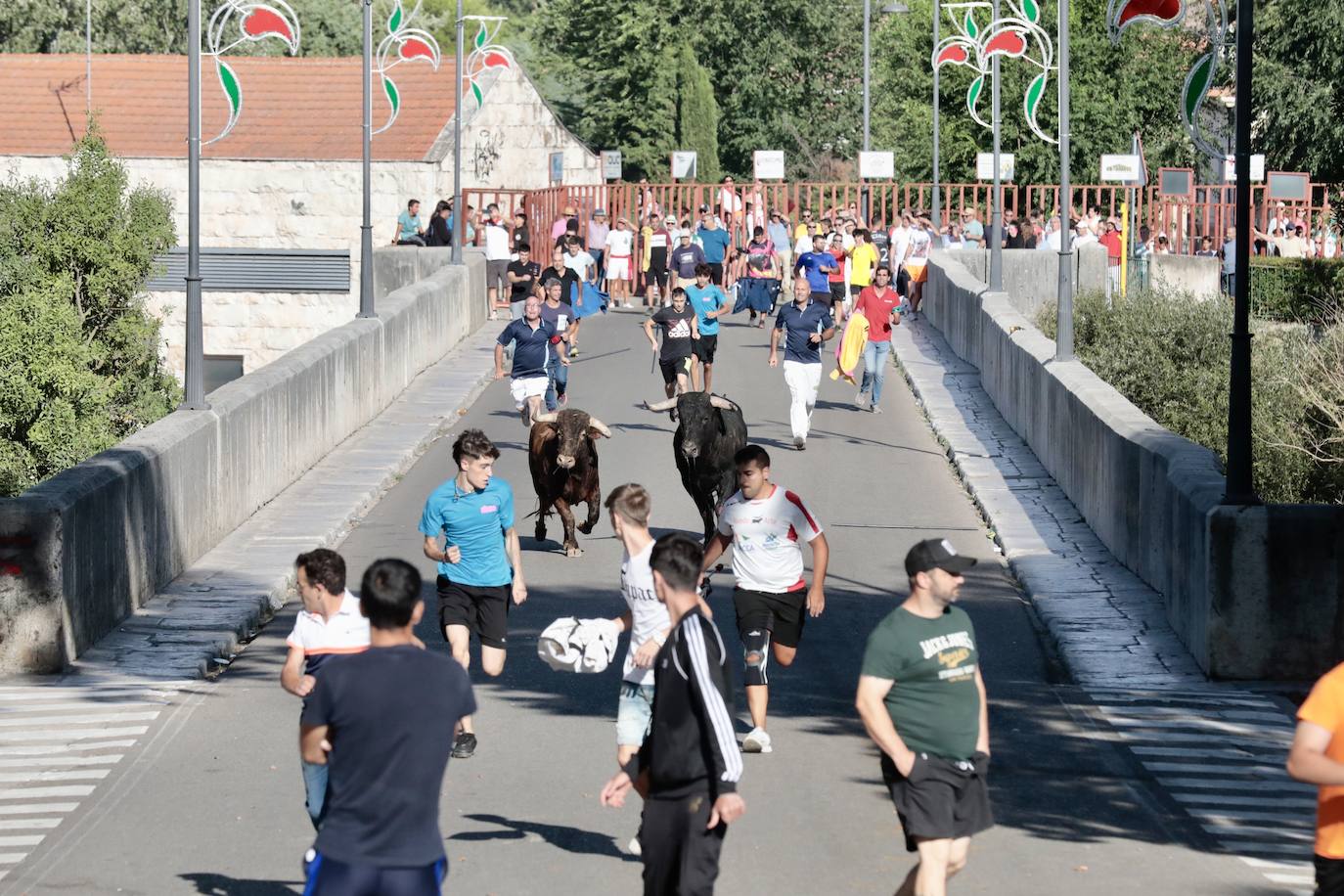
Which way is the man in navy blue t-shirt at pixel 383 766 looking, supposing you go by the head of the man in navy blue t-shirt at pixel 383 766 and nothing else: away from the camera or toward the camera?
away from the camera

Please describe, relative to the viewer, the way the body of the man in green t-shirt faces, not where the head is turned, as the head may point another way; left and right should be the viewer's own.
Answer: facing the viewer and to the right of the viewer

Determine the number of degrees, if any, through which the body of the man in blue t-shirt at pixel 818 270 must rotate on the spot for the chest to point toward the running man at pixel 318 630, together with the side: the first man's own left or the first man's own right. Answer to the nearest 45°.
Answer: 0° — they already face them

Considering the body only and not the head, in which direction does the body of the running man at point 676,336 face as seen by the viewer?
toward the camera

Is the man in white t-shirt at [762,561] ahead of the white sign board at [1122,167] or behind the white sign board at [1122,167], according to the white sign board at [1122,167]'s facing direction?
ahead

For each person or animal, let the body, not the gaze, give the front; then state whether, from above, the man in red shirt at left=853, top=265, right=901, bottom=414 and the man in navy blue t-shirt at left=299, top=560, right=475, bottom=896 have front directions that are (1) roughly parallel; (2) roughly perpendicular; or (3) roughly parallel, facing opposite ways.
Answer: roughly parallel, facing opposite ways

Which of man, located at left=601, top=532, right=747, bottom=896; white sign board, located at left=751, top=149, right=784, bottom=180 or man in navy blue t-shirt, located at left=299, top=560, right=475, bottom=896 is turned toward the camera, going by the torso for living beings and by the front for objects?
the white sign board

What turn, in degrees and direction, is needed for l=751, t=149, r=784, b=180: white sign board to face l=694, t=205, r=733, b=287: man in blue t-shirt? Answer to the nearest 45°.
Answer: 0° — it already faces them

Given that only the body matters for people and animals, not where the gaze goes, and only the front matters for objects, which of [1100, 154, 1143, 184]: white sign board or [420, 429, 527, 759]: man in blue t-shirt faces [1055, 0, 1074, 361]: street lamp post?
the white sign board

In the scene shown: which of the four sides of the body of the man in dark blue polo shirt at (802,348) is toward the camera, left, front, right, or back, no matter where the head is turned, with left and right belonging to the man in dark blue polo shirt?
front

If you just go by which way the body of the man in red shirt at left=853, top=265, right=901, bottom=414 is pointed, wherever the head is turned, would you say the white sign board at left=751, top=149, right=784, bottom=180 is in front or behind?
behind

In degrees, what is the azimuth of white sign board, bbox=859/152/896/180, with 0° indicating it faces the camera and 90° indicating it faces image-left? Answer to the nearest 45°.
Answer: approximately 0°

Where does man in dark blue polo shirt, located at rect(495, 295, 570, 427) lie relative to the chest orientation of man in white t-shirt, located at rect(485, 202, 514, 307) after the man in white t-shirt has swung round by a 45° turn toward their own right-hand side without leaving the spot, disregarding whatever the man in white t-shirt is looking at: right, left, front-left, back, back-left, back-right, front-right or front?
front-left

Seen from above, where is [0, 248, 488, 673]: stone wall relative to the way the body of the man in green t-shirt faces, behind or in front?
behind
